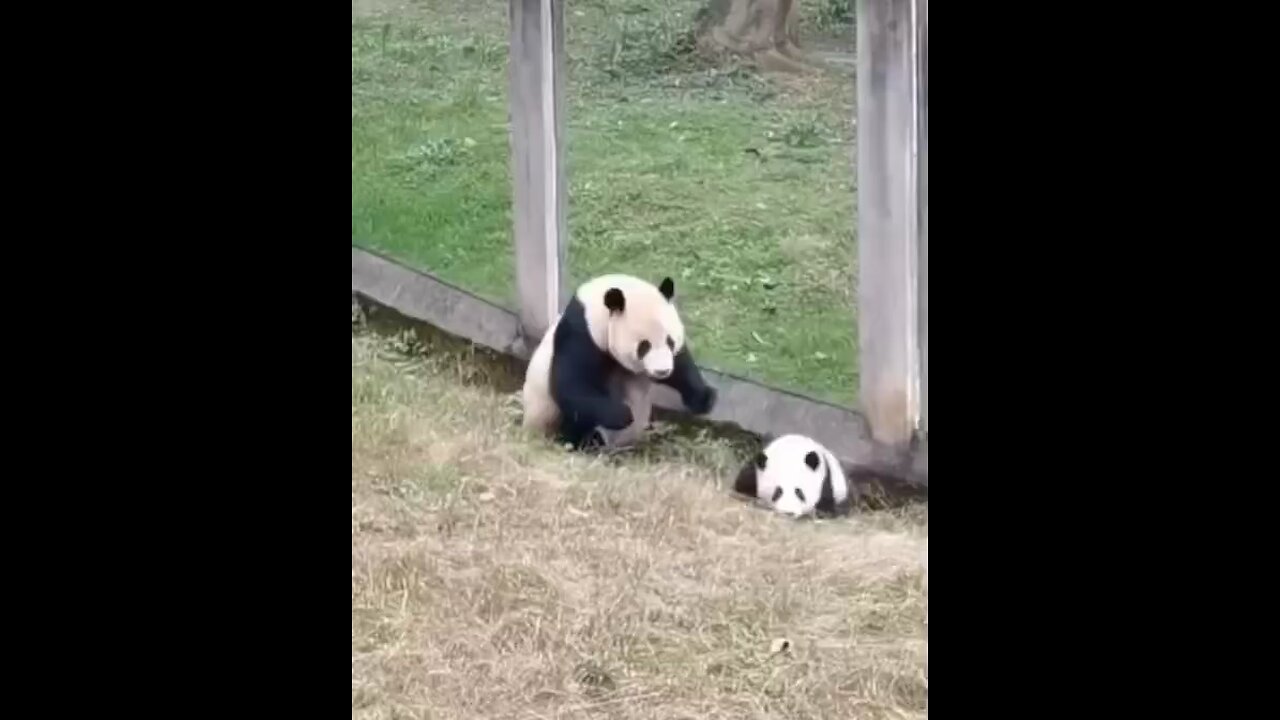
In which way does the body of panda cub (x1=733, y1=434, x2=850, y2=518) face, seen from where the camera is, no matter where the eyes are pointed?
toward the camera

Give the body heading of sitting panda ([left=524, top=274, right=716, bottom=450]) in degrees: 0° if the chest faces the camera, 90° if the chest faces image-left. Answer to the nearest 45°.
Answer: approximately 315°

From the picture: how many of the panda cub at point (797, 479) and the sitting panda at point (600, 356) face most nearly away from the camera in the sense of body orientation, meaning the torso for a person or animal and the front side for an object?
0
